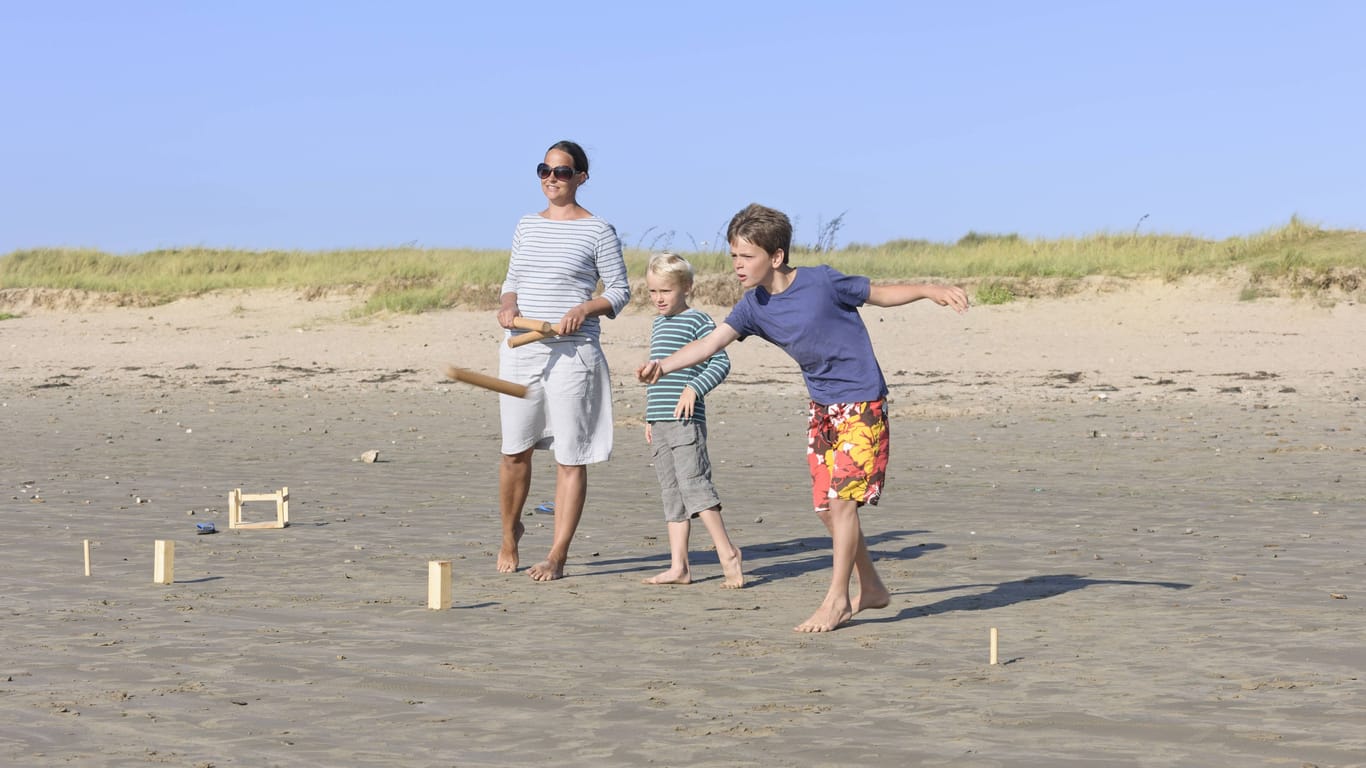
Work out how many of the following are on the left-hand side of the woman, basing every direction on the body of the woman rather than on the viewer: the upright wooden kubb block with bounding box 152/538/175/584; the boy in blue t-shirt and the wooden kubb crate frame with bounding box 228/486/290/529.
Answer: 1

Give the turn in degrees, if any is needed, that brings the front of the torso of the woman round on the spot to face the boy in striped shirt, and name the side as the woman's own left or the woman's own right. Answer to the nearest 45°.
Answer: approximately 135° to the woman's own left

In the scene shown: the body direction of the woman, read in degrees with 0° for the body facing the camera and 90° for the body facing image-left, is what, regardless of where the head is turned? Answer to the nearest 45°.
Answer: approximately 45°

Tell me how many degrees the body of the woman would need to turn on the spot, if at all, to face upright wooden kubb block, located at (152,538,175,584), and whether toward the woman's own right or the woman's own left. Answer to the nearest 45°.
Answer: approximately 45° to the woman's own right

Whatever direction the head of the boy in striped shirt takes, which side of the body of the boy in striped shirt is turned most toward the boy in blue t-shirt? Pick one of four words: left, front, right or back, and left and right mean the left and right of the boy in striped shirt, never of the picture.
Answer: left

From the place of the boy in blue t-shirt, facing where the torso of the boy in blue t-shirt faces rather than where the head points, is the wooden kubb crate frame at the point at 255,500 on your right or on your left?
on your right

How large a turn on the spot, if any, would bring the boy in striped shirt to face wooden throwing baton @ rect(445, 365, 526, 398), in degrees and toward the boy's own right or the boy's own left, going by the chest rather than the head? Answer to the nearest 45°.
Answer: approximately 45° to the boy's own right

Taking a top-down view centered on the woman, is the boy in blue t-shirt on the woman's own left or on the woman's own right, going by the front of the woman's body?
on the woman's own left

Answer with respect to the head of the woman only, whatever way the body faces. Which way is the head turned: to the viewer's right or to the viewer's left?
to the viewer's left
